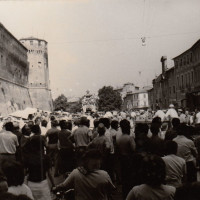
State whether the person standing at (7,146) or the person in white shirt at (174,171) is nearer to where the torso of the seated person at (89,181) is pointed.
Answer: the person standing

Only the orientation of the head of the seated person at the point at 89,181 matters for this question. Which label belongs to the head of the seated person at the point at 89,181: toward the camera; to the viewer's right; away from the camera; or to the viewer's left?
away from the camera

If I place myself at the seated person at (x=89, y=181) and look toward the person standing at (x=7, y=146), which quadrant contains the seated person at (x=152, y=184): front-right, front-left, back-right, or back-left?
back-right

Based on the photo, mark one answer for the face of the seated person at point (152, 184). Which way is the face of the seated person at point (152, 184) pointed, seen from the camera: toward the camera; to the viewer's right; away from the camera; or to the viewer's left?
away from the camera

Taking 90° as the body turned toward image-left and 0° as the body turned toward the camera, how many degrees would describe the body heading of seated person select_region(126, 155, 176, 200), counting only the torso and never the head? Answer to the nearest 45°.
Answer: approximately 180°

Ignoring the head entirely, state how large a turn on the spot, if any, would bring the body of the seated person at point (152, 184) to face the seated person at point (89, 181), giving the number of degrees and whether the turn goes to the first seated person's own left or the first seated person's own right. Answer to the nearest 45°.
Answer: approximately 45° to the first seated person's own left

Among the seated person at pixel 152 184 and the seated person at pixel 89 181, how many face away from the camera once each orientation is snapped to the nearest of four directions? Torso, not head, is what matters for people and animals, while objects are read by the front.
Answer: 2

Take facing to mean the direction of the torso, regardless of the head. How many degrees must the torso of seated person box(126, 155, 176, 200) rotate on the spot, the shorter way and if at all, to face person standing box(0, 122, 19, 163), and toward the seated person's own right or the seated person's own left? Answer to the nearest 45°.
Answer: approximately 45° to the seated person's own left

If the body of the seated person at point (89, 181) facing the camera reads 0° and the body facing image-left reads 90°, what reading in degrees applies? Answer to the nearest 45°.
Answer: approximately 180°

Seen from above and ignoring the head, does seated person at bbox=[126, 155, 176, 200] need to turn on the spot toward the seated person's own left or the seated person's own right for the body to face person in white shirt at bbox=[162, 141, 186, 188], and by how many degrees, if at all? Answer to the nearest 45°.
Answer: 0° — they already face them
